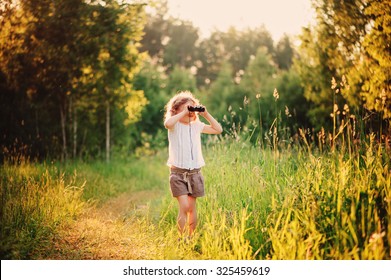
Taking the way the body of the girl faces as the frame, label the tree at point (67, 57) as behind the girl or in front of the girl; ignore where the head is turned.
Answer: behind

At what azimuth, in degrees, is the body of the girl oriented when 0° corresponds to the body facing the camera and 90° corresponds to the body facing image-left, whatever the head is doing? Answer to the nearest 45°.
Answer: approximately 0°

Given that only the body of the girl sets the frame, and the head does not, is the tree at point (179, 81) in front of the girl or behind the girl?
behind

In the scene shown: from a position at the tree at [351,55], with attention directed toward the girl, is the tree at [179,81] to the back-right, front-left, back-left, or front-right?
back-right

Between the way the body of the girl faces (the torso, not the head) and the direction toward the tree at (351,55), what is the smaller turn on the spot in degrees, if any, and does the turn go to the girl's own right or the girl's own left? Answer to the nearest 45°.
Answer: approximately 135° to the girl's own left

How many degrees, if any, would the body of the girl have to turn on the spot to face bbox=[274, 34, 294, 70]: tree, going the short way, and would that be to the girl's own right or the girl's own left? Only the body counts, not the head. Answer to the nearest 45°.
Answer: approximately 180°

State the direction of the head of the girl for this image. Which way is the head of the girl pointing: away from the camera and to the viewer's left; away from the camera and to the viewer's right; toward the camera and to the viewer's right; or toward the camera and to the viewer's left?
toward the camera and to the viewer's right

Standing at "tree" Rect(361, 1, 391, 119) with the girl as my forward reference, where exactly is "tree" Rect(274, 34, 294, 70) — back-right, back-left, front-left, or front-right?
back-right
